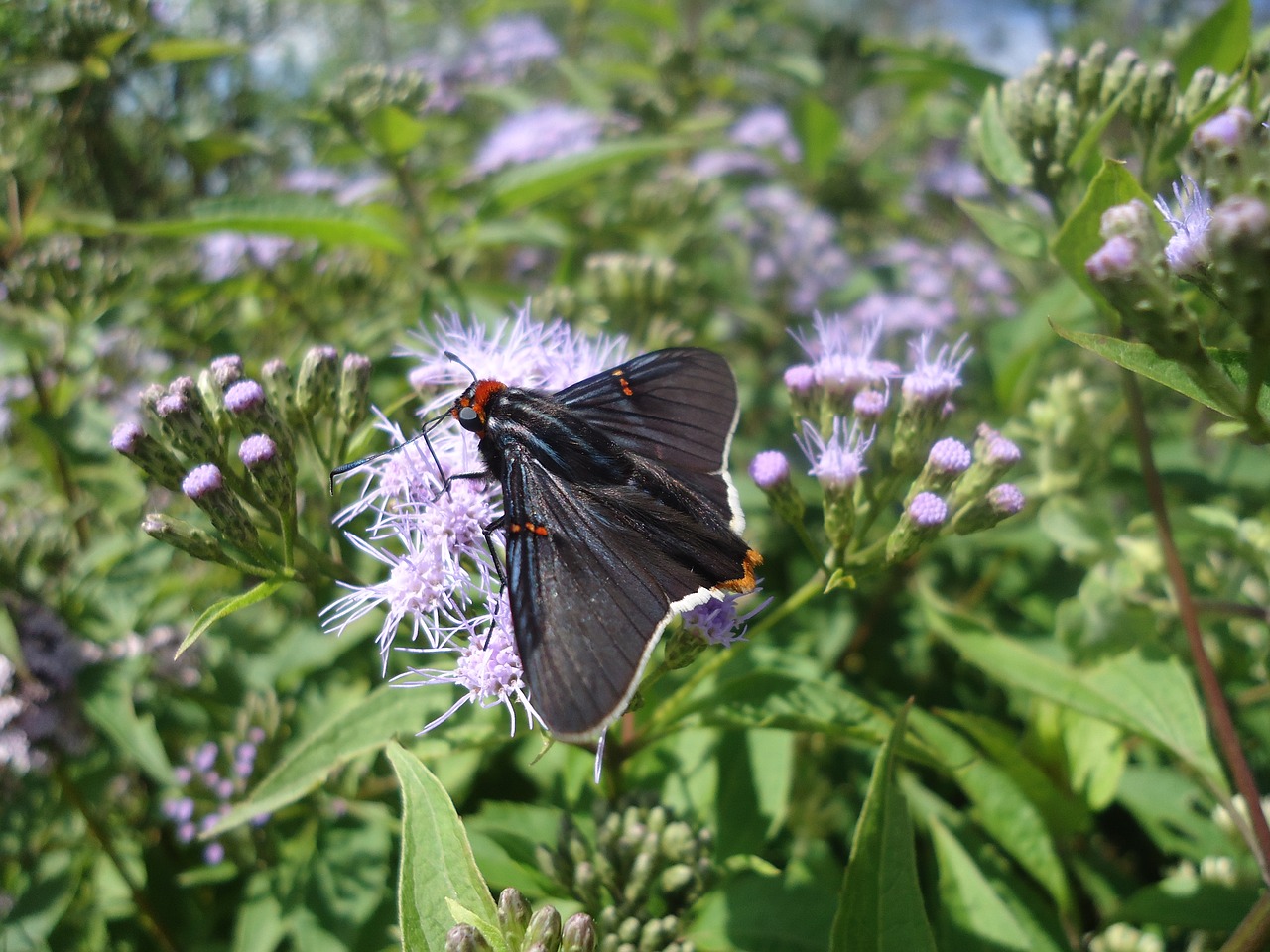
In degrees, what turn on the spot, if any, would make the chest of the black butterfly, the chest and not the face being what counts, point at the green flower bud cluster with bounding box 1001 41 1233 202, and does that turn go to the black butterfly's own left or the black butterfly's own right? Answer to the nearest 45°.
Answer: approximately 90° to the black butterfly's own right

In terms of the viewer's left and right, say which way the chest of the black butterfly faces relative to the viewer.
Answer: facing away from the viewer and to the left of the viewer

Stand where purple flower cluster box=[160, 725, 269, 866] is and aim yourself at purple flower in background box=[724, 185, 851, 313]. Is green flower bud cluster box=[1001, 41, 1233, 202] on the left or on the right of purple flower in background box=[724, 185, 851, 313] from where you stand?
right

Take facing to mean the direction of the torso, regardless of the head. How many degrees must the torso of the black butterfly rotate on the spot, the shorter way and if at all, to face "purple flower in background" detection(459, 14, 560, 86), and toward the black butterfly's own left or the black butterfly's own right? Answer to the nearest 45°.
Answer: approximately 45° to the black butterfly's own right

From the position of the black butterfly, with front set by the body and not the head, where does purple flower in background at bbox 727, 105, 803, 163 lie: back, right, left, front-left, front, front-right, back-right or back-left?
front-right

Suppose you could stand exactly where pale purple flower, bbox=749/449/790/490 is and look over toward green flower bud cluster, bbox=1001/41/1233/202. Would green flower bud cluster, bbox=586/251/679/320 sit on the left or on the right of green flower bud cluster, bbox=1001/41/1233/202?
left
